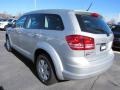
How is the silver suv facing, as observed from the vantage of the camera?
facing away from the viewer and to the left of the viewer
